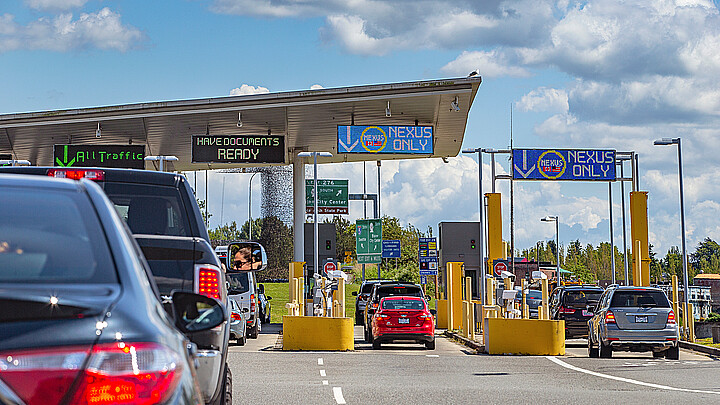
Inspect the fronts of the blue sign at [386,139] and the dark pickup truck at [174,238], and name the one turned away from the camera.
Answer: the dark pickup truck

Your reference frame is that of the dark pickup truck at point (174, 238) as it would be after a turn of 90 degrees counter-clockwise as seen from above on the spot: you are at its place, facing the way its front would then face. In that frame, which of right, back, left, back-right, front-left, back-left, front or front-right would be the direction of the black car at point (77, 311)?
left

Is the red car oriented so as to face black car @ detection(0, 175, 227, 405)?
no

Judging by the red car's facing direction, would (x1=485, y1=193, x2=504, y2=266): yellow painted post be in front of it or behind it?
in front

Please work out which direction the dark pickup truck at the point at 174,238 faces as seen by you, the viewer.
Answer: facing away from the viewer

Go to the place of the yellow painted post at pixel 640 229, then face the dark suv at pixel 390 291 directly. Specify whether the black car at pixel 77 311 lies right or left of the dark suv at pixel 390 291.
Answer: left

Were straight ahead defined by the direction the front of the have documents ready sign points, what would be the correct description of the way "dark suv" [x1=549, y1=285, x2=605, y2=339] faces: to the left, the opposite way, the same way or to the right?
the opposite way

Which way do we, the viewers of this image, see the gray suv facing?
facing away from the viewer

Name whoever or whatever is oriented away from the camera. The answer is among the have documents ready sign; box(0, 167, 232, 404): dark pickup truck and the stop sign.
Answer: the dark pickup truck

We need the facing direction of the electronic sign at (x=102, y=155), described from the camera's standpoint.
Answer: facing the viewer

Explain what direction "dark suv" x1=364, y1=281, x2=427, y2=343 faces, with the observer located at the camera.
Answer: facing away from the viewer

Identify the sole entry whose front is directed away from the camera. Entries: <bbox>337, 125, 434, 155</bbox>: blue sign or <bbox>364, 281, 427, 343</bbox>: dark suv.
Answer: the dark suv

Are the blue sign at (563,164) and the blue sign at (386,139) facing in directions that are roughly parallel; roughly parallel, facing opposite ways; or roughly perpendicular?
roughly parallel

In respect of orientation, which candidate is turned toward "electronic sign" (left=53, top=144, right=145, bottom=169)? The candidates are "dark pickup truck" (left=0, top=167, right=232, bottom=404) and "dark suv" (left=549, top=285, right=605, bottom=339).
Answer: "dark pickup truck" (left=0, top=167, right=232, bottom=404)

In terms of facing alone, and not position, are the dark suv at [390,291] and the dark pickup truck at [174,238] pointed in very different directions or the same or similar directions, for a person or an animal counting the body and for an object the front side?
same or similar directions

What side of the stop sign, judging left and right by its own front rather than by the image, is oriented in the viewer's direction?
front

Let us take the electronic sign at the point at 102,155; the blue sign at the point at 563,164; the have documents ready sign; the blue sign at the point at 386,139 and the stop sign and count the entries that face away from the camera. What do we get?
0

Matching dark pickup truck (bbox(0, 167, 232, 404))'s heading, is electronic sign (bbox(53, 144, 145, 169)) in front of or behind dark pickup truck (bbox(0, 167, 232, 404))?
in front

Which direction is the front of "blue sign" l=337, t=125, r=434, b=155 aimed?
toward the camera

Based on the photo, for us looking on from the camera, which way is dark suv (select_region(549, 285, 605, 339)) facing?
facing away from the viewer

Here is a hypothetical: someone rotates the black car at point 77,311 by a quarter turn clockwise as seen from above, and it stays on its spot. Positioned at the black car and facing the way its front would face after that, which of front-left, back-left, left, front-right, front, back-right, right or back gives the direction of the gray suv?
front-left
